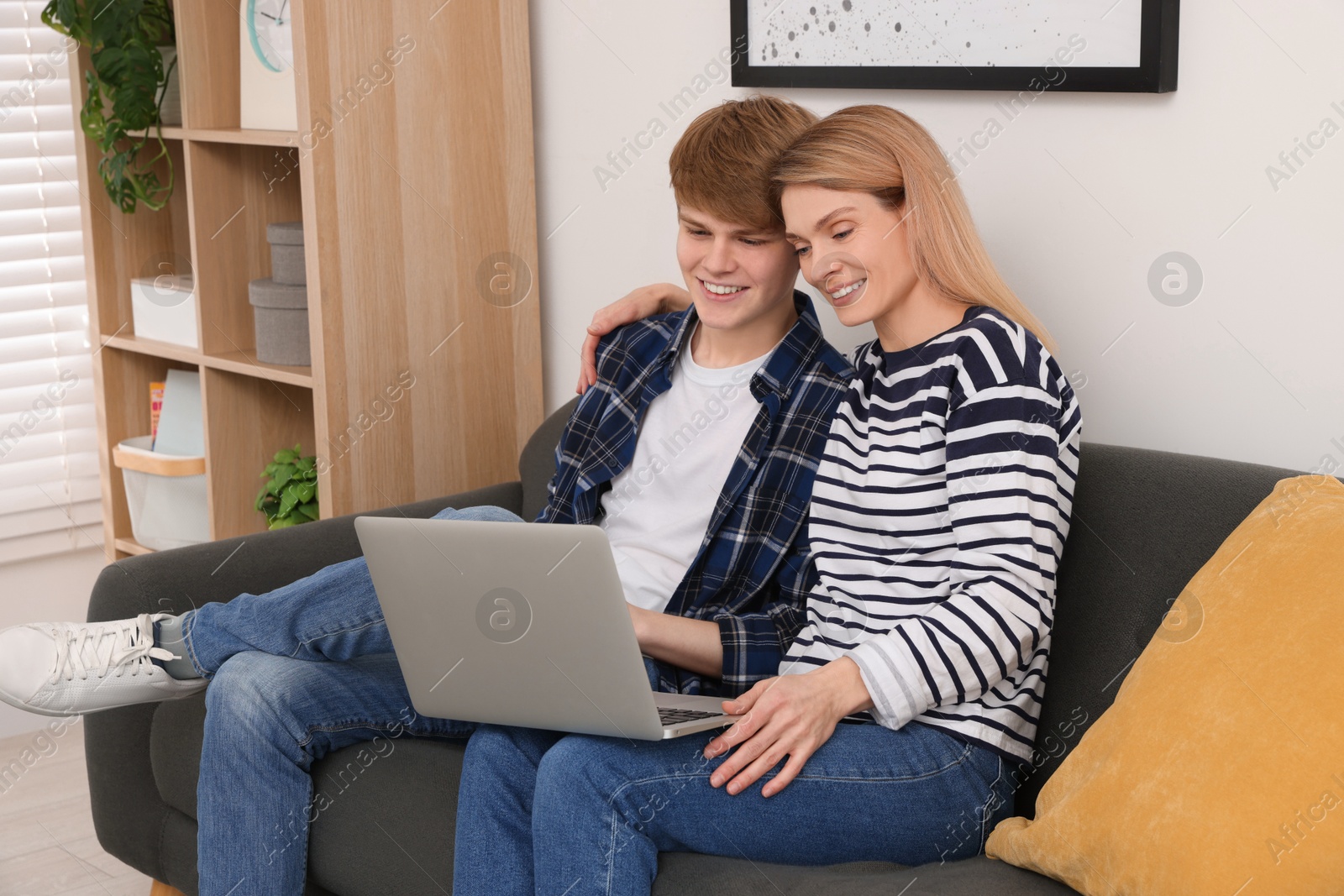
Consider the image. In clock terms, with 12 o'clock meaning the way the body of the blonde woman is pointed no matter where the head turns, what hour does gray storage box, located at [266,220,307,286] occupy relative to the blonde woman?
The gray storage box is roughly at 3 o'clock from the blonde woman.

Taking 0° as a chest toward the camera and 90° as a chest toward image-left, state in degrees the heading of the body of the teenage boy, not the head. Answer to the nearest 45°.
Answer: approximately 45°

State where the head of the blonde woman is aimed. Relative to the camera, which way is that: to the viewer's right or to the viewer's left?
to the viewer's left

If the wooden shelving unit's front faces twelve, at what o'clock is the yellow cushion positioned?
The yellow cushion is roughly at 10 o'clock from the wooden shelving unit.

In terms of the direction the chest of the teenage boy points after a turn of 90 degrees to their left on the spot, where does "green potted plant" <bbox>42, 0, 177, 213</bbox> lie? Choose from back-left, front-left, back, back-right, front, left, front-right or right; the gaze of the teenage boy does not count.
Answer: back

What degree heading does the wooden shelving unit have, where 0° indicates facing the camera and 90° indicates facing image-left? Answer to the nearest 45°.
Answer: approximately 45°

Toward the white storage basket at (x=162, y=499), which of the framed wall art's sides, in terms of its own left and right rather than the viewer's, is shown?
right

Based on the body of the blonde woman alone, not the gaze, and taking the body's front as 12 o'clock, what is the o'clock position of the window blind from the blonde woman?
The window blind is roughly at 3 o'clock from the blonde woman.

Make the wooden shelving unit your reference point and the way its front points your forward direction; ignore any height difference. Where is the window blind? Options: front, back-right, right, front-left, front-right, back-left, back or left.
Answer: right

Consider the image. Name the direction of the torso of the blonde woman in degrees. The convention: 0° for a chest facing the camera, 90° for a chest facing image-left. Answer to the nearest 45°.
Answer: approximately 45°
